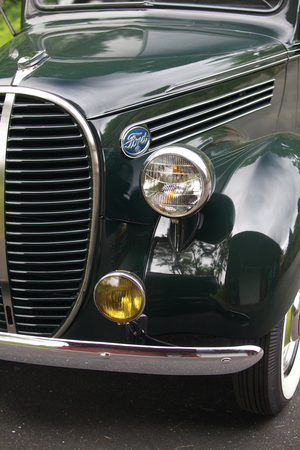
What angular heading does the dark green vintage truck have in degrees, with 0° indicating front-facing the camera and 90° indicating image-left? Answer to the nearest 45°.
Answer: approximately 45°
